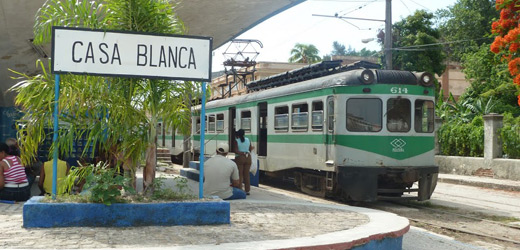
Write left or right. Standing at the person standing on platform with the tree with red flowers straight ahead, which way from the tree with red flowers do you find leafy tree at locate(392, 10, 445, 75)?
left

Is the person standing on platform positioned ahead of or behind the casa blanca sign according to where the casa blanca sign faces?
behind

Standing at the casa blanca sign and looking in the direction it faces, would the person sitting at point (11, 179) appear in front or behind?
behind

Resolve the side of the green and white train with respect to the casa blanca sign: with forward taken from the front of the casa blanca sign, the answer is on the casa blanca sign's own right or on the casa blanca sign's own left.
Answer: on the casa blanca sign's own left

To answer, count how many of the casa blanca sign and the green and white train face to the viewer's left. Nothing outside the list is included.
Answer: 0

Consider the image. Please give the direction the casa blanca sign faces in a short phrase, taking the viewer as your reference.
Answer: facing the viewer

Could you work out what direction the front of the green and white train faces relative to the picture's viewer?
facing the viewer and to the right of the viewer

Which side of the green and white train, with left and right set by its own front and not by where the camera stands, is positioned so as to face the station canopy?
right

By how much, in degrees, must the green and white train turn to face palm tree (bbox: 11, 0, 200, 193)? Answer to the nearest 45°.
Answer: approximately 90° to its right
